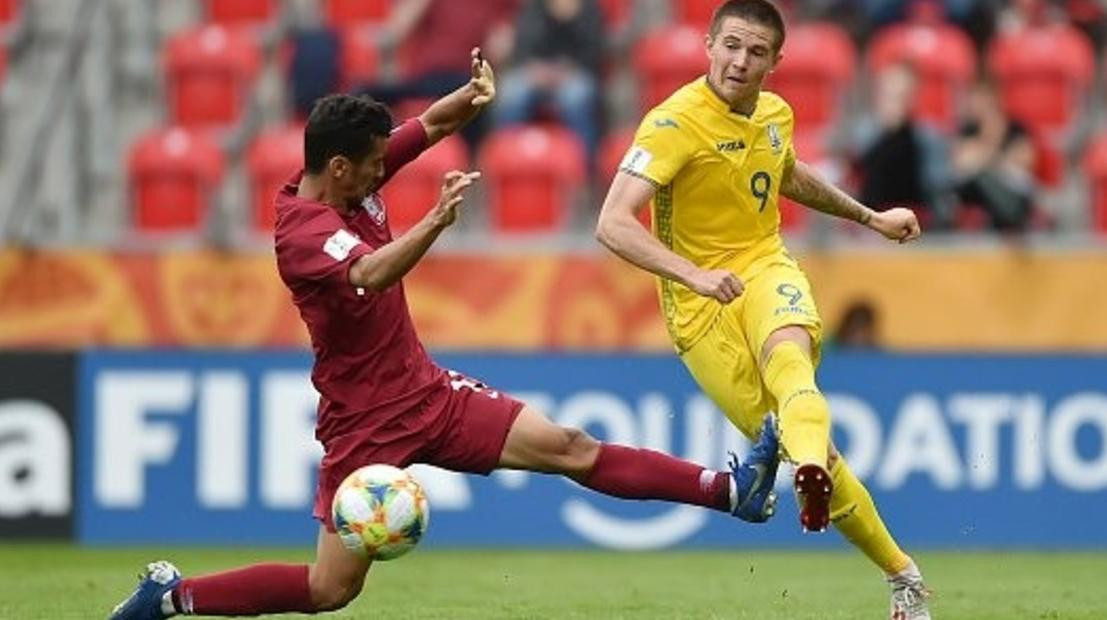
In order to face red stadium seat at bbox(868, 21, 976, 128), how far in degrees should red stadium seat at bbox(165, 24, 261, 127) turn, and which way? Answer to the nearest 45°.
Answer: approximately 90° to its left

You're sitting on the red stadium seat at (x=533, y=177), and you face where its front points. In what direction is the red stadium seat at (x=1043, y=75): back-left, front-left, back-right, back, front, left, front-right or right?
left

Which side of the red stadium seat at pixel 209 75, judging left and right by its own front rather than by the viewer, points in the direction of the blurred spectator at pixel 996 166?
left

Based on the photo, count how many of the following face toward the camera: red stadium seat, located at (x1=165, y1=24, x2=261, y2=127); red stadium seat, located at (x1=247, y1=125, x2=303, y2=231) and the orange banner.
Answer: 3

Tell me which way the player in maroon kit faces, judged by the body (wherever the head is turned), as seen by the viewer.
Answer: to the viewer's right

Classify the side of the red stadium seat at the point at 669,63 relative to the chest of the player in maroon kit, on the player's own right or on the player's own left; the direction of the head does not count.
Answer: on the player's own left

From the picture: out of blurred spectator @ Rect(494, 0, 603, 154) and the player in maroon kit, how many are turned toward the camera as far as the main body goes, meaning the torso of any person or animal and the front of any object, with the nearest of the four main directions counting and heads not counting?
1

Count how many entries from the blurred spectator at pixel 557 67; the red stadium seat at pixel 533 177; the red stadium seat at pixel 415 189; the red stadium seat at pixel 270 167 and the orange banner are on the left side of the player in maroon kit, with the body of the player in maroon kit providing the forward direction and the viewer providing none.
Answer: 5

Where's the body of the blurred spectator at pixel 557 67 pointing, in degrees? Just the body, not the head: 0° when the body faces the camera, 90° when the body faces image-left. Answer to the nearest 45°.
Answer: approximately 0°

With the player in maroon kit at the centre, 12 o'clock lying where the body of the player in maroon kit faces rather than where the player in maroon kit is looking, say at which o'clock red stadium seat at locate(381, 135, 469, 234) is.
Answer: The red stadium seat is roughly at 9 o'clock from the player in maroon kit.

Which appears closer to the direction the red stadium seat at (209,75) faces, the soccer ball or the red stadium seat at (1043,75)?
the soccer ball
